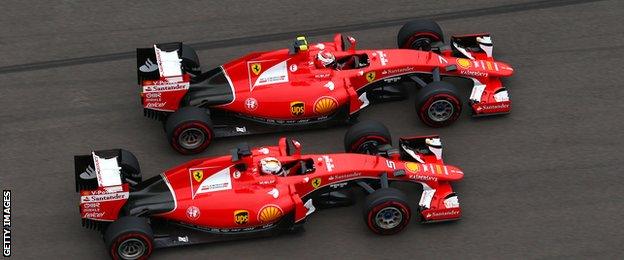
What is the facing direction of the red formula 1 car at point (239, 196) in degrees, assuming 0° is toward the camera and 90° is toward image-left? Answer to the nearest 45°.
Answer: approximately 270°

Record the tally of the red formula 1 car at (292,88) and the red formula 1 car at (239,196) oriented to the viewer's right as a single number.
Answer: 2

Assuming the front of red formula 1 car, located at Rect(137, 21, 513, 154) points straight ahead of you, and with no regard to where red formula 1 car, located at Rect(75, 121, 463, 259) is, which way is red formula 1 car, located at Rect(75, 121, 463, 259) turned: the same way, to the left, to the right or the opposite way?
the same way

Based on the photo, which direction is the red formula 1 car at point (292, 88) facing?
to the viewer's right
